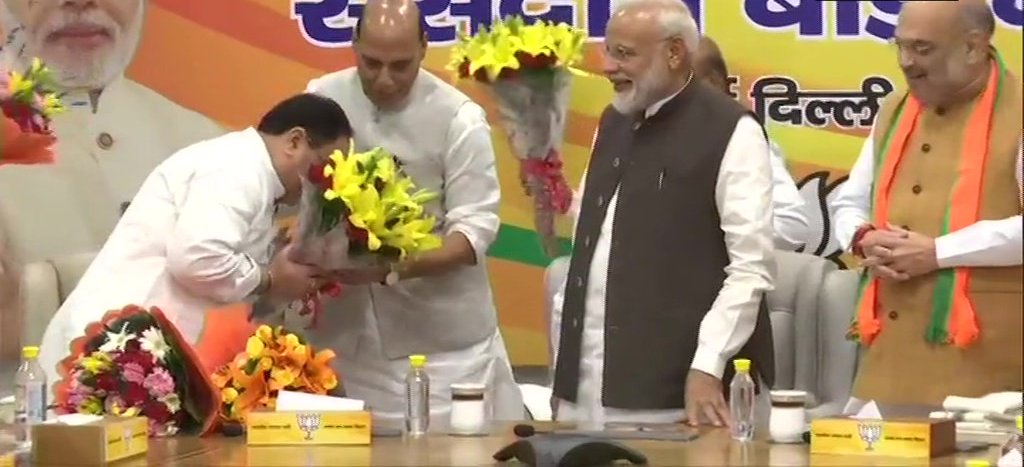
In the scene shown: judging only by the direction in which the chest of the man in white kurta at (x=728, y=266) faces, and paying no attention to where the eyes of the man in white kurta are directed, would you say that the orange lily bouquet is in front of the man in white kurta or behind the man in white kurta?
in front

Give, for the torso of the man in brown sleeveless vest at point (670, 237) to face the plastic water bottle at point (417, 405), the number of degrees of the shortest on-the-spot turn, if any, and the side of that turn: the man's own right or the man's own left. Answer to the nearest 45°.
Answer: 0° — they already face it

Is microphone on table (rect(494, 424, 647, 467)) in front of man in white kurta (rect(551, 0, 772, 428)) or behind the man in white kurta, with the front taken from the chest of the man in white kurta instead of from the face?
in front

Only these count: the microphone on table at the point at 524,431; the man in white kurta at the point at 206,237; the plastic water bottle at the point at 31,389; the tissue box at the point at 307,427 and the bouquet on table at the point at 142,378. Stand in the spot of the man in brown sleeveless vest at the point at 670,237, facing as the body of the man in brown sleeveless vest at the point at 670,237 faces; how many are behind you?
0

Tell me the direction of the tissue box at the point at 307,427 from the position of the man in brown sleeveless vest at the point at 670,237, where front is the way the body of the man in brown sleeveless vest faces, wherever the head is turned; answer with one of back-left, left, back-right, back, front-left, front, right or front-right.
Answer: front

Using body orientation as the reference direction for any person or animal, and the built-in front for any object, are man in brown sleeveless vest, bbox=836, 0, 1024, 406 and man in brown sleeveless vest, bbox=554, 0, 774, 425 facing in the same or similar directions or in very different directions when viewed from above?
same or similar directions

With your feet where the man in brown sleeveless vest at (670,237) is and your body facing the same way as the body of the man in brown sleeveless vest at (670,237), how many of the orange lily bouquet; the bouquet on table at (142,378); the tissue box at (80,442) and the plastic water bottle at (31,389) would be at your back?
0

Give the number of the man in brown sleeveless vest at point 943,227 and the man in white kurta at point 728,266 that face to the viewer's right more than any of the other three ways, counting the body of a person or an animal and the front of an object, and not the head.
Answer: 0

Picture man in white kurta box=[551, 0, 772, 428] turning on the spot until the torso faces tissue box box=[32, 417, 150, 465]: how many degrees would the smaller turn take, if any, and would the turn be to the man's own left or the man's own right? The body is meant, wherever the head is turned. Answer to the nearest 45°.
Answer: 0° — they already face it

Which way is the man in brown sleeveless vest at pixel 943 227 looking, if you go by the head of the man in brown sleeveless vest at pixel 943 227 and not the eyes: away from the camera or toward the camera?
toward the camera

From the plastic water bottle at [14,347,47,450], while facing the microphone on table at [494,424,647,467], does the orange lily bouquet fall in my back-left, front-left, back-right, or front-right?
front-left

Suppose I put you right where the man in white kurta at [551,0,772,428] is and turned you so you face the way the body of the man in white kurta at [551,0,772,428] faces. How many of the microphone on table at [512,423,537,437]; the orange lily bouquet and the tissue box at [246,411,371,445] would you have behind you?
0

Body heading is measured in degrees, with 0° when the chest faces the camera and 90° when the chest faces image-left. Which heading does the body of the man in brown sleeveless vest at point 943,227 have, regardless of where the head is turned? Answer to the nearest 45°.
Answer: approximately 45°

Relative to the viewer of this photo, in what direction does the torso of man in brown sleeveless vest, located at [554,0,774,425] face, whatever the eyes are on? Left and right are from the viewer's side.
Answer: facing the viewer and to the left of the viewer

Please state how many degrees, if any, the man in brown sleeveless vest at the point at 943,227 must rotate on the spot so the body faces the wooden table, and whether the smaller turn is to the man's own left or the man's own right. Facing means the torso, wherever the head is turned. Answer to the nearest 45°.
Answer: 0° — they already face it

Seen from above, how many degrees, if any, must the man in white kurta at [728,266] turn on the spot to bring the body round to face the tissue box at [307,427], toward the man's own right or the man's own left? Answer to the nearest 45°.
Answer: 0° — they already face it

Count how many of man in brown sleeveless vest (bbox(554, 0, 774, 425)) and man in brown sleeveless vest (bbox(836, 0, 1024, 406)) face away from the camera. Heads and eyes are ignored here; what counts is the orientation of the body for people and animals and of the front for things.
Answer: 0

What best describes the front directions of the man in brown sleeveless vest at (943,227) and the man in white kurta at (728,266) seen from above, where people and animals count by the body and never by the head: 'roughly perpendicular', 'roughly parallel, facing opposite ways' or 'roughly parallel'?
roughly parallel
